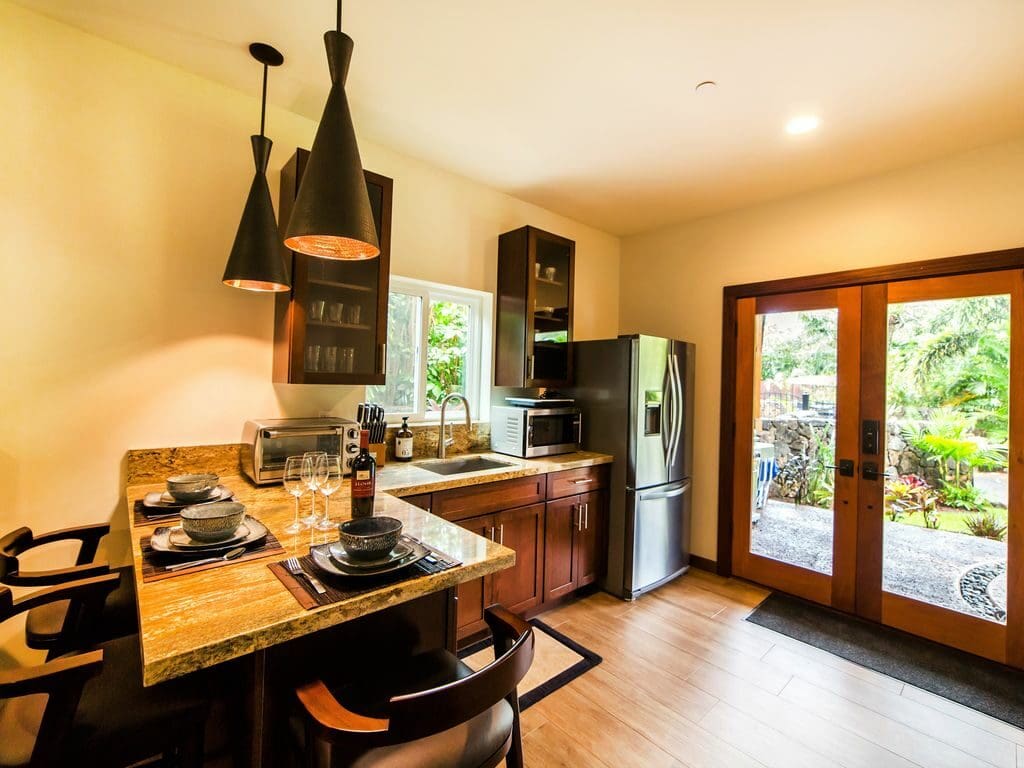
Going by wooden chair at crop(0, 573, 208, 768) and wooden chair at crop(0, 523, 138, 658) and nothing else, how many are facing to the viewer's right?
2

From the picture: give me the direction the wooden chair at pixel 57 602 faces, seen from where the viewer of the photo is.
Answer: facing to the right of the viewer

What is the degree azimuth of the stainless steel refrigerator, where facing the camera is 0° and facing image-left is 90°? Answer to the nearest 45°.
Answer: approximately 315°

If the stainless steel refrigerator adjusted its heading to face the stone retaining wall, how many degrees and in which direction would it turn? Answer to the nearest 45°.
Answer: approximately 45° to its left

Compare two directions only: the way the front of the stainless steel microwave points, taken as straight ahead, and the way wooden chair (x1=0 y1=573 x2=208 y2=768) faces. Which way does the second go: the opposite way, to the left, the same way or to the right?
to the left

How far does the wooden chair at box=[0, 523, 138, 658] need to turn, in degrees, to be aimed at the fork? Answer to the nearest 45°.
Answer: approximately 45° to its right

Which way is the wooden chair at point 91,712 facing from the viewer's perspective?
to the viewer's right

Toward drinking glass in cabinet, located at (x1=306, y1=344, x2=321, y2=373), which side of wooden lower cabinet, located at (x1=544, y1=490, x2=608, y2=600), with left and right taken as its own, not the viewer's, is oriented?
right
